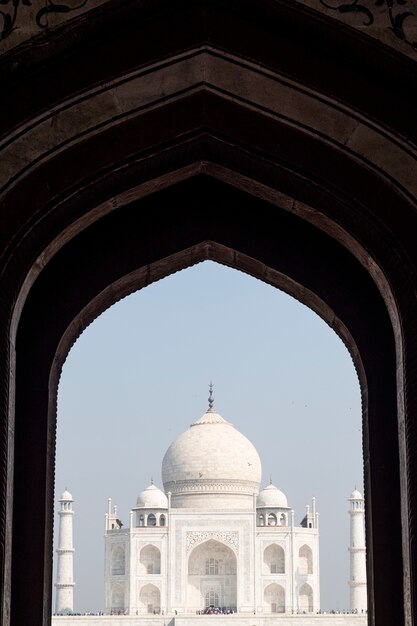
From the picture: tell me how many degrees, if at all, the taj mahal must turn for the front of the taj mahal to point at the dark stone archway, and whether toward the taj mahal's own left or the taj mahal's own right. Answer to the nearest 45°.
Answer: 0° — it already faces it

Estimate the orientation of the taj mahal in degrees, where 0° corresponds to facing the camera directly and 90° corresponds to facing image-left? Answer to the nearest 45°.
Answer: approximately 0°
